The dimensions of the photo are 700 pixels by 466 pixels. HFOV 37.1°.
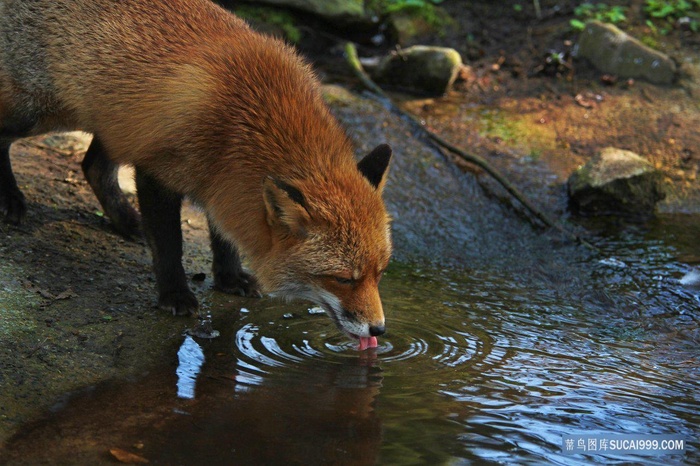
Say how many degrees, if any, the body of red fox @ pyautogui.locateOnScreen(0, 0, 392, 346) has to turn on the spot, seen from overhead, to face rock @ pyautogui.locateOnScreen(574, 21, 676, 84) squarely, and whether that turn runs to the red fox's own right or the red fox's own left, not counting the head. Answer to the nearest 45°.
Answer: approximately 90° to the red fox's own left

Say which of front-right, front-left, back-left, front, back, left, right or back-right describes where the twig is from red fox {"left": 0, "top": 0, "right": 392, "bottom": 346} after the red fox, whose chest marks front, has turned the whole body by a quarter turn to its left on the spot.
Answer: front

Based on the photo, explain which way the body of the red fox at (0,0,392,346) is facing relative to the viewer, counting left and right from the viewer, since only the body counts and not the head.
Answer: facing the viewer and to the right of the viewer

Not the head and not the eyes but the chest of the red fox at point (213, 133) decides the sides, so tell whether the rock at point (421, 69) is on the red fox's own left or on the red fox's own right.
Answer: on the red fox's own left

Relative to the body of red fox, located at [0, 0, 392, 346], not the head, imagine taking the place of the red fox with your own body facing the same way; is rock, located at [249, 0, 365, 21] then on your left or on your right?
on your left

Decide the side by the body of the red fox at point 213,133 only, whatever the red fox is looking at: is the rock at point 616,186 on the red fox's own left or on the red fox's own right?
on the red fox's own left

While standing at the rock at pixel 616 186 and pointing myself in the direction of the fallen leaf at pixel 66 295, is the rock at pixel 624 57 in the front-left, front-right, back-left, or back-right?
back-right
